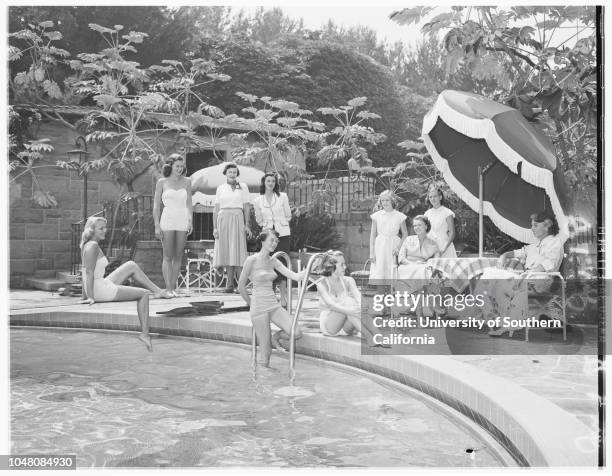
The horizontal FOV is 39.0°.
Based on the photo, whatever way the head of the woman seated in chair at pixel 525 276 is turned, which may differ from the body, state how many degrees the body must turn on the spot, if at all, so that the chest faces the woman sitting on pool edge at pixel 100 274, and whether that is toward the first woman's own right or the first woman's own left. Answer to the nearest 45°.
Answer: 0° — they already face them

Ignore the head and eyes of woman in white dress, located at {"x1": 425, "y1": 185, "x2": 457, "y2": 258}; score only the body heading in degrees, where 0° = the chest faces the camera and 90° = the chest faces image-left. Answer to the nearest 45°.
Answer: approximately 45°

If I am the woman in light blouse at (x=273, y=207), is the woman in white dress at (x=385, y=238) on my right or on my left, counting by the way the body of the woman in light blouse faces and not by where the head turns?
on my left

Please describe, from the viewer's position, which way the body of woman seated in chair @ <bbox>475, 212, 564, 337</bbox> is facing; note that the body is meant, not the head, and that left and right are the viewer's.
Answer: facing to the left of the viewer

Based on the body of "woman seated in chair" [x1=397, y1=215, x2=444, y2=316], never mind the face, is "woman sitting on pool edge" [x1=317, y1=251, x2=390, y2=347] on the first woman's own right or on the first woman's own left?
on the first woman's own right

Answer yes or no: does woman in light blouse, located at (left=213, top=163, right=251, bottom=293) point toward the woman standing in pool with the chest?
yes

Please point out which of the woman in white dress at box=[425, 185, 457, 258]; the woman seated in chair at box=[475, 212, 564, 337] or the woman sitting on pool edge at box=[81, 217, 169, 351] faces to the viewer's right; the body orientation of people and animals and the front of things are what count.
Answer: the woman sitting on pool edge

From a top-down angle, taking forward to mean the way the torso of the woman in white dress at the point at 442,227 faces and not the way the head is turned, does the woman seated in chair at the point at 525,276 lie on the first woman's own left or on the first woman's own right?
on the first woman's own left
